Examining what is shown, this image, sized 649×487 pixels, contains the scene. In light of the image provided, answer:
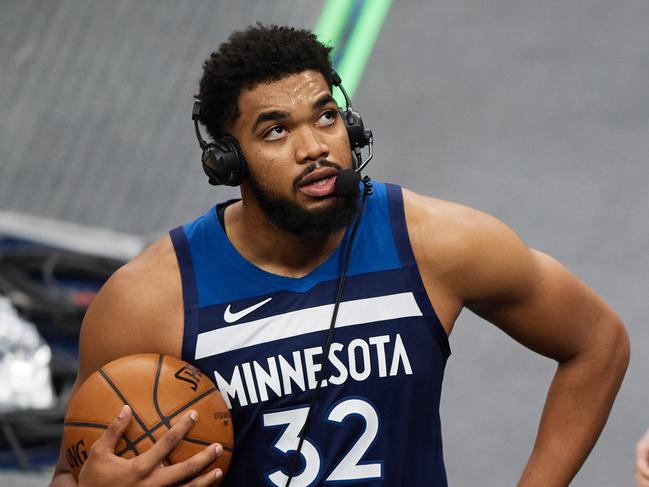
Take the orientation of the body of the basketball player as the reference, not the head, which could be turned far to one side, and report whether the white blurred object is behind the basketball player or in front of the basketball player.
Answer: behind

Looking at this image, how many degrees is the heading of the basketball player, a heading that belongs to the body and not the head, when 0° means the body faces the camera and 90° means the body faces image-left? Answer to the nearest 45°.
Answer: approximately 0°
